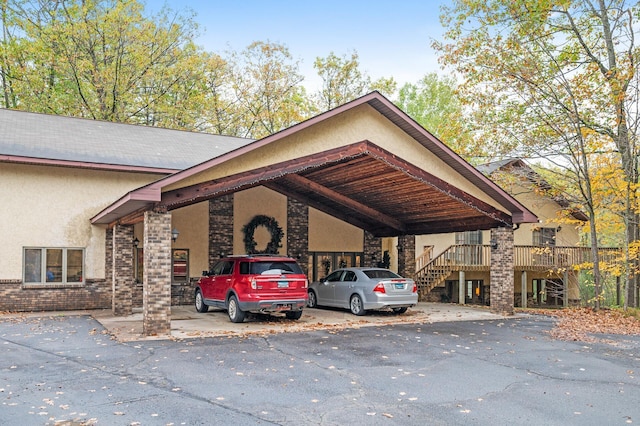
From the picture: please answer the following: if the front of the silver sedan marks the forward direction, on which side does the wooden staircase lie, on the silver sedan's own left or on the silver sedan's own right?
on the silver sedan's own right

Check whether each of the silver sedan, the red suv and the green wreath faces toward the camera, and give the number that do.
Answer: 1

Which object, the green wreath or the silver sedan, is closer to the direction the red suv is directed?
the green wreath

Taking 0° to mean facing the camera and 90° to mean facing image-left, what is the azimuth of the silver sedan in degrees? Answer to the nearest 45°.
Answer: approximately 135°

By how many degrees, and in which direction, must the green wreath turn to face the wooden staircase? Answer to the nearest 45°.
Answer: approximately 135° to its left

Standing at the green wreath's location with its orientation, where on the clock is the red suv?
The red suv is roughly at 12 o'clock from the green wreath.

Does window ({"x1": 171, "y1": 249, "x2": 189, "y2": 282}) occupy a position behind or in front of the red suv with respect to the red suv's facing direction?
in front

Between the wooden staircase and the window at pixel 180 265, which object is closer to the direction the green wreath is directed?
the window

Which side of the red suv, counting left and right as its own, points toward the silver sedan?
right

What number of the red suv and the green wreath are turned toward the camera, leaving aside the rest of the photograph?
1

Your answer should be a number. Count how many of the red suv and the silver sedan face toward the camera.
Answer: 0

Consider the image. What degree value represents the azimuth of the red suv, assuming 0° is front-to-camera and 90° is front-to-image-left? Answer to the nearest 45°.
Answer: approximately 135°

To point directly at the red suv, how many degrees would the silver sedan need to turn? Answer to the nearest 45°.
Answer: approximately 90° to its left

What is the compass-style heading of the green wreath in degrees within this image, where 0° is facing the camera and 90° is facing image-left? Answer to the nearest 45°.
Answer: approximately 0°
